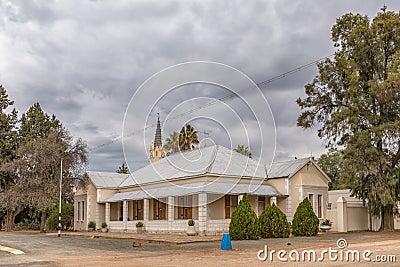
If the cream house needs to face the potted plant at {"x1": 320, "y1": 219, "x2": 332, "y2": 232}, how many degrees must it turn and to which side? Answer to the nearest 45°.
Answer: approximately 135° to its left

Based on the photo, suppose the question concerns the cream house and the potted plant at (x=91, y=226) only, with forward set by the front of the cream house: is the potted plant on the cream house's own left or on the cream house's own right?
on the cream house's own right

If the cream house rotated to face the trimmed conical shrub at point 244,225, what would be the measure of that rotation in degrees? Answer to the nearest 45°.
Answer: approximately 45° to its left

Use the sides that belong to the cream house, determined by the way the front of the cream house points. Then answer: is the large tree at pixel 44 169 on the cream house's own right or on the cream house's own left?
on the cream house's own right

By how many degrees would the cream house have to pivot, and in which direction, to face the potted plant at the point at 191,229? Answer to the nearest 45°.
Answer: approximately 45° to its left

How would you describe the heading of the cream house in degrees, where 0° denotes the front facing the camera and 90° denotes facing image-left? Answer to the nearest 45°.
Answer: approximately 45°

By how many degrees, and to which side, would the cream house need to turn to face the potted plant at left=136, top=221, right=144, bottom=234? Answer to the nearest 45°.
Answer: approximately 45° to its right

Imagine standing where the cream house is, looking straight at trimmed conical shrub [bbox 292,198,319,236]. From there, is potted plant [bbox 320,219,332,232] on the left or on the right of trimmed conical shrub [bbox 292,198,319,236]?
left
